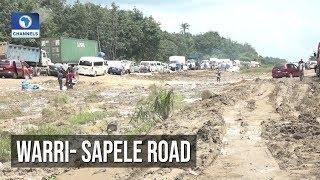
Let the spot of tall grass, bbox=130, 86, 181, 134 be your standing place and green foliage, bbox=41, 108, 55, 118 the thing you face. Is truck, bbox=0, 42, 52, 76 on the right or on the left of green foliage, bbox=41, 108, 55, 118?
right

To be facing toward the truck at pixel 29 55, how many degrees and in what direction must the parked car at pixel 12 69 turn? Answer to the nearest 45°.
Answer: approximately 90° to its left
